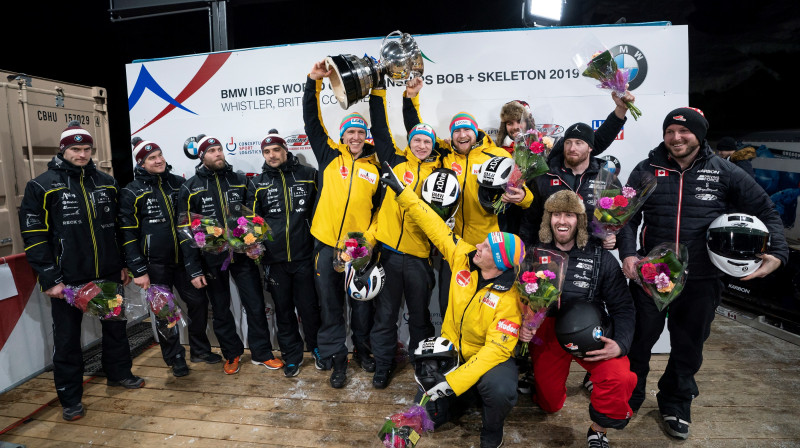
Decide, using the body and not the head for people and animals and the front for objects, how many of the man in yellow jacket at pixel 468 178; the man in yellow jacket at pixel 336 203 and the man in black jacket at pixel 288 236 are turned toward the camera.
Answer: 3

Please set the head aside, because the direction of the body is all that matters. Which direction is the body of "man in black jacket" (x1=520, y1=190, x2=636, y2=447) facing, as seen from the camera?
toward the camera

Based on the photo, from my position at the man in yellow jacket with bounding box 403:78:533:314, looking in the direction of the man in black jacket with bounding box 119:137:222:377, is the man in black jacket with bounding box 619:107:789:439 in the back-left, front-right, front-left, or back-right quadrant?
back-left

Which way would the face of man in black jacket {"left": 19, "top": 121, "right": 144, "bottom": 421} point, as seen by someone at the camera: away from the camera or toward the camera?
toward the camera

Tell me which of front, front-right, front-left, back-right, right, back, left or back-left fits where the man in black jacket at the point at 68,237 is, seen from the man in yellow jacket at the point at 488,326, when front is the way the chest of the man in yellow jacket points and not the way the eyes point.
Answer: front-right

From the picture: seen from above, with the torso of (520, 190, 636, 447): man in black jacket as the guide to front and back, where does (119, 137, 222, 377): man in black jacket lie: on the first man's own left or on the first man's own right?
on the first man's own right

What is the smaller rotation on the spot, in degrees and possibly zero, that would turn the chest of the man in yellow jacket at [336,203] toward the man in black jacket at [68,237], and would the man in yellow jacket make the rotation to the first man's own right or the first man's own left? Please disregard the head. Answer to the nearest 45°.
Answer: approximately 90° to the first man's own right

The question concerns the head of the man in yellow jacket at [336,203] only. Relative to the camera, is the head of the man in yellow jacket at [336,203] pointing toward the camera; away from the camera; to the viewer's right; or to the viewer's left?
toward the camera

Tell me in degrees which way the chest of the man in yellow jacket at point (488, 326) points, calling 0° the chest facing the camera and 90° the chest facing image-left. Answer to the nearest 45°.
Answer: approximately 45°

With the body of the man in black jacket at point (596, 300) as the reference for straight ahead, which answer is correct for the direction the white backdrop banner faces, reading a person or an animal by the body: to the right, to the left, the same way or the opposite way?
the same way

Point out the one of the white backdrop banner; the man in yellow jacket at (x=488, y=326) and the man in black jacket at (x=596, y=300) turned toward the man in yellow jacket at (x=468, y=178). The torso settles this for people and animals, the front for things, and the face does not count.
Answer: the white backdrop banner

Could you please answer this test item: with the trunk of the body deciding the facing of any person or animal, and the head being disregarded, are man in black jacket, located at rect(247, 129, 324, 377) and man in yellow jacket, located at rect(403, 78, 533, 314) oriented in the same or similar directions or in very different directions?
same or similar directions

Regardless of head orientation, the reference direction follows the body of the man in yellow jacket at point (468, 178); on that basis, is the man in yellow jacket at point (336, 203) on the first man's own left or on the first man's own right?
on the first man's own right

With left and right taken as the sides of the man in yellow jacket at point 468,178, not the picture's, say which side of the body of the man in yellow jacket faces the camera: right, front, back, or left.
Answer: front
